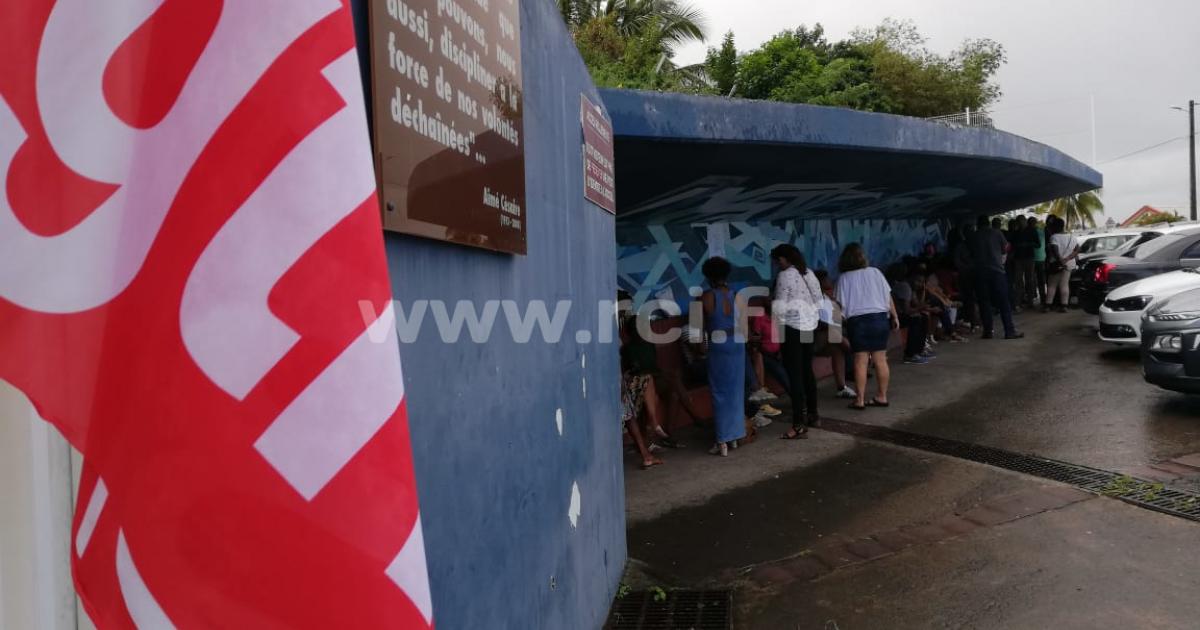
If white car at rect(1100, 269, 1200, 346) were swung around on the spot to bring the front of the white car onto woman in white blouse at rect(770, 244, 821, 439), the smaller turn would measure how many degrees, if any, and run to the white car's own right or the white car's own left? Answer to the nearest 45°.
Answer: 0° — it already faces them

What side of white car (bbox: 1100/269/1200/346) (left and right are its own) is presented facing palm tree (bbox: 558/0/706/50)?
right

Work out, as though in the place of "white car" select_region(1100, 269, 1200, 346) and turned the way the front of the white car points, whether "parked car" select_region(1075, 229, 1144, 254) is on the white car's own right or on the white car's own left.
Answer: on the white car's own right

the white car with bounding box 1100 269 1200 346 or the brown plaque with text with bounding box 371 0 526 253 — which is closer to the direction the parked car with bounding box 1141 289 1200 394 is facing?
the brown plaque with text

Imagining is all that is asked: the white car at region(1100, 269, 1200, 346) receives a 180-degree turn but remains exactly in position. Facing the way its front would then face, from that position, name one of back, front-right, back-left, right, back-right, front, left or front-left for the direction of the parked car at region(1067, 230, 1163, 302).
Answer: front-left

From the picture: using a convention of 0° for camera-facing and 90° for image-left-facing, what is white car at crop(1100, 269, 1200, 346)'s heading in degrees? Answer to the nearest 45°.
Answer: approximately 45°

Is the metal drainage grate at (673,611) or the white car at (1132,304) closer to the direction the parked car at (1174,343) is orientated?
the metal drainage grate

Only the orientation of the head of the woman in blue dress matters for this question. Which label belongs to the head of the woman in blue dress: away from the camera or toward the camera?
away from the camera

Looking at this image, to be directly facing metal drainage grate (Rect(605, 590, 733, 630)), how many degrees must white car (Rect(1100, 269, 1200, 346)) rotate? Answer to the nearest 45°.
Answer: approximately 45° to its left

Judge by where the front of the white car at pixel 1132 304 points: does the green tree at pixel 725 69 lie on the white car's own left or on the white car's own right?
on the white car's own right

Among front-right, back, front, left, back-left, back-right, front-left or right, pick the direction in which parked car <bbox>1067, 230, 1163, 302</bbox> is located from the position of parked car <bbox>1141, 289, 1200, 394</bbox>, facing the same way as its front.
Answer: back-right
